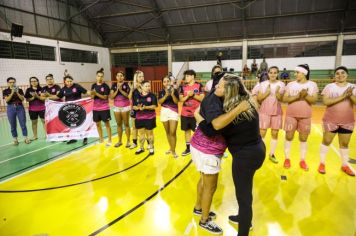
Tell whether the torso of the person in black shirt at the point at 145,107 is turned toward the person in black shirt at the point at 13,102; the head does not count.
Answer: no

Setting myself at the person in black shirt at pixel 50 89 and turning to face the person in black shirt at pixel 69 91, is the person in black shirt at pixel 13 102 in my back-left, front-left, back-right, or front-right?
back-right

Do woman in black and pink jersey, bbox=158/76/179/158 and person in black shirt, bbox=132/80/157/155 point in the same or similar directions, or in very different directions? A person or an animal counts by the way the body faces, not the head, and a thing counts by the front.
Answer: same or similar directions

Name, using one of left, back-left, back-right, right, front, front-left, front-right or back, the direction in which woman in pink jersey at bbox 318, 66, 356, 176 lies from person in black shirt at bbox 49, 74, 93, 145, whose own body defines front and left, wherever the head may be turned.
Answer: front-left

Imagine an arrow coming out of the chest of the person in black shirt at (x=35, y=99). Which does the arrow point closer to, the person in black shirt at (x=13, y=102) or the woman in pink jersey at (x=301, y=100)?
the woman in pink jersey

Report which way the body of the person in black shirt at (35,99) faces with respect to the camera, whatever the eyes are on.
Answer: toward the camera

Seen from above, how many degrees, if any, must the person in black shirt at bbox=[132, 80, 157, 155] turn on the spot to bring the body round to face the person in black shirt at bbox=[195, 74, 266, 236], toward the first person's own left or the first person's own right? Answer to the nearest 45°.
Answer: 0° — they already face them

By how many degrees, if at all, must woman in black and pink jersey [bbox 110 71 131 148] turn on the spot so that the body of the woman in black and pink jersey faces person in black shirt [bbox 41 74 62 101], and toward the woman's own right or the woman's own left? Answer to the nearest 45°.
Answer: approximately 135° to the woman's own right

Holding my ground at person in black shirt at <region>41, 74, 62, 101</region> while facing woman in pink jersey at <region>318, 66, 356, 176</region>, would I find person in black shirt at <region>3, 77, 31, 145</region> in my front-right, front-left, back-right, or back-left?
back-right

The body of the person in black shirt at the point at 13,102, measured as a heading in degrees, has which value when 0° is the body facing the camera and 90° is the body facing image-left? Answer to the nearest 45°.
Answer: approximately 315°

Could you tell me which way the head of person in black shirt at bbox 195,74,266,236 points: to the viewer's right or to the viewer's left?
to the viewer's left

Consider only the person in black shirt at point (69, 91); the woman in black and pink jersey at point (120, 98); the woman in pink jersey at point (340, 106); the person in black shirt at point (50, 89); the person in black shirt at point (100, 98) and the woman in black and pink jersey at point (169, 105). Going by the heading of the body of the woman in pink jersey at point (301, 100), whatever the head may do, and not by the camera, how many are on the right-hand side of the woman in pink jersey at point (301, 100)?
5

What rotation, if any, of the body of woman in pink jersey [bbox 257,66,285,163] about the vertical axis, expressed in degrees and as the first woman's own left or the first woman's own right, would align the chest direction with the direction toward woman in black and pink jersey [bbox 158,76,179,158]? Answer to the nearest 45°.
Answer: approximately 90° to the first woman's own right

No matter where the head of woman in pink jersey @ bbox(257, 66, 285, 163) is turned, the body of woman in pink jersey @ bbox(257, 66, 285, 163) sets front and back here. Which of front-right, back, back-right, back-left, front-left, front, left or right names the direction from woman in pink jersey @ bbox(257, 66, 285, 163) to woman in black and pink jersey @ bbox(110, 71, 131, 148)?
right
